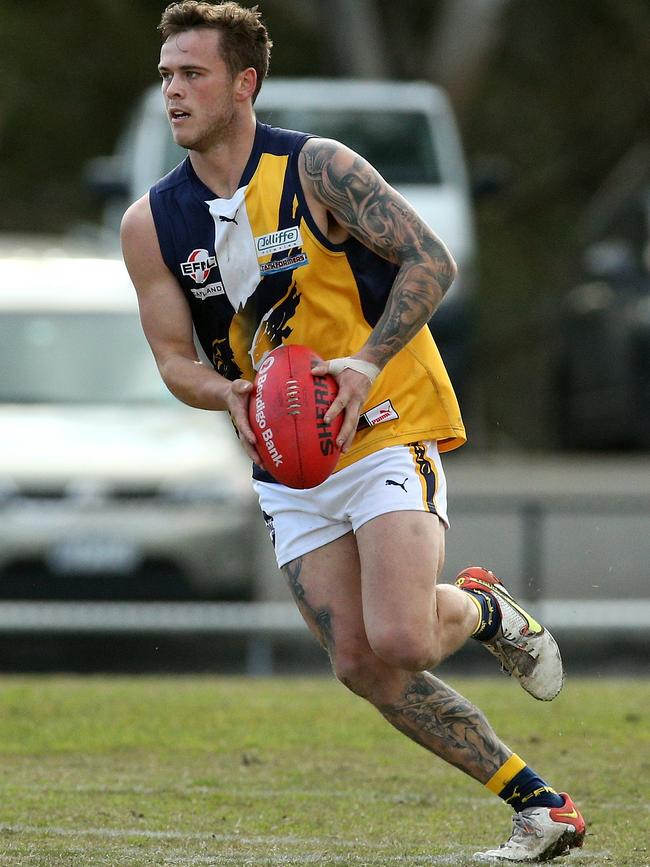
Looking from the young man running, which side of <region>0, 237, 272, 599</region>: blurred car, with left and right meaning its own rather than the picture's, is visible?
front

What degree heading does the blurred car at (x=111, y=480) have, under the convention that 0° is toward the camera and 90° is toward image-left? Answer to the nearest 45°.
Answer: approximately 0°

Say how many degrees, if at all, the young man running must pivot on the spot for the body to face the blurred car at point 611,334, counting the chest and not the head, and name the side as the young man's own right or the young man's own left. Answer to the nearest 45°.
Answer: approximately 135° to the young man's own right

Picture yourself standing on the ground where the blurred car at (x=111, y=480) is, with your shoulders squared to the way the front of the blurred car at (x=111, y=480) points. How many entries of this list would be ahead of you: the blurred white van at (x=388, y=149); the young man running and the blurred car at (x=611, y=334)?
1

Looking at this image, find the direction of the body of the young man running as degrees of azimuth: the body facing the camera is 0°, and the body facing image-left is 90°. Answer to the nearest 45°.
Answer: approximately 45°

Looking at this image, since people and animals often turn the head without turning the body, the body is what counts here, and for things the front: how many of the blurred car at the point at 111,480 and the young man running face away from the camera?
0

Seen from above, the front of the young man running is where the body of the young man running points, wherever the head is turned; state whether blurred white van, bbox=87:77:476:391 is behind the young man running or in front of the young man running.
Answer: behind

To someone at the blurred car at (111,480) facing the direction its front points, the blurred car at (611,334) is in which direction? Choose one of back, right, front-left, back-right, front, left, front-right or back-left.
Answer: back-left

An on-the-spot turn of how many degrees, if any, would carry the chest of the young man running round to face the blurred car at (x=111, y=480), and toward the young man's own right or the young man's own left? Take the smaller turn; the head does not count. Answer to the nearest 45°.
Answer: approximately 135° to the young man's own right

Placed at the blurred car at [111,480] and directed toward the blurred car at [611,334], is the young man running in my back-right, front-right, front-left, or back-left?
back-right
